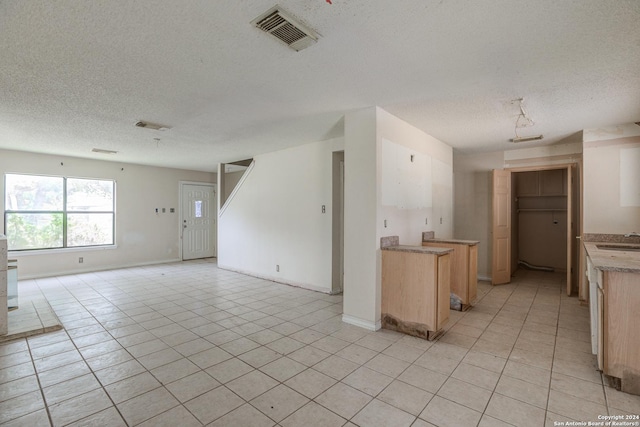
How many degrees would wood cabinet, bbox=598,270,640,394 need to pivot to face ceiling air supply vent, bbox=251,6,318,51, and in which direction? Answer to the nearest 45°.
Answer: approximately 45° to its left

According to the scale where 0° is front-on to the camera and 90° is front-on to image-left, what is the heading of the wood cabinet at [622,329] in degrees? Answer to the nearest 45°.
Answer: approximately 90°

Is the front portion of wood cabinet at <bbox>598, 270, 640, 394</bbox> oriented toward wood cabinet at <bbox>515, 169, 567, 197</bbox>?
no

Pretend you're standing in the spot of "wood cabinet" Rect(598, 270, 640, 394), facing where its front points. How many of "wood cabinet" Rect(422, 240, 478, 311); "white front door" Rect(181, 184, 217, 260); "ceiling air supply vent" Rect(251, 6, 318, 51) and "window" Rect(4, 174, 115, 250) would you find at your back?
0

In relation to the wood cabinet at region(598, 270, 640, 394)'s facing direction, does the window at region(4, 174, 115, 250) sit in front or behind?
in front

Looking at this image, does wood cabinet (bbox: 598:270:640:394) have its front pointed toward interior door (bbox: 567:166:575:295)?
no

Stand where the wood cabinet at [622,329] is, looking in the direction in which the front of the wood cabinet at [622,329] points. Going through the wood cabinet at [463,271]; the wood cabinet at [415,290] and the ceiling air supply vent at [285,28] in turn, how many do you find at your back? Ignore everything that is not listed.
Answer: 0

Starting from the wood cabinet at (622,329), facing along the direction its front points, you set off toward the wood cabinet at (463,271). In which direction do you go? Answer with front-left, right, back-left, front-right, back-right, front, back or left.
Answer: front-right

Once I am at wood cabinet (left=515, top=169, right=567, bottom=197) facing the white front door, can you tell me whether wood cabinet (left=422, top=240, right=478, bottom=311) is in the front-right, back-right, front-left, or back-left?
front-left

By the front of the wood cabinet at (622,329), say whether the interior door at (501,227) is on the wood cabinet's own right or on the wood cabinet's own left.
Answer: on the wood cabinet's own right

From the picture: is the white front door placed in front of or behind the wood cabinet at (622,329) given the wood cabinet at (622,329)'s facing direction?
in front

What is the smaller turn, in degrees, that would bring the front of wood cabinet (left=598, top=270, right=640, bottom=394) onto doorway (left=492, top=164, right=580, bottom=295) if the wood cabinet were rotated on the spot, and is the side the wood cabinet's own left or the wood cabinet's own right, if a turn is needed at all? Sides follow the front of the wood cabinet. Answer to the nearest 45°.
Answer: approximately 90° to the wood cabinet's own right

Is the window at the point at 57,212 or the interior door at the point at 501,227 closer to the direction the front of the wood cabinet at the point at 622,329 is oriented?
the window

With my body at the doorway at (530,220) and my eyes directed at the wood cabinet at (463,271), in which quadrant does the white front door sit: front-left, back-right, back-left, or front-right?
front-right

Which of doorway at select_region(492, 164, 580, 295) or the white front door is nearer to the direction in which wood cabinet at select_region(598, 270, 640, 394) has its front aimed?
the white front door
